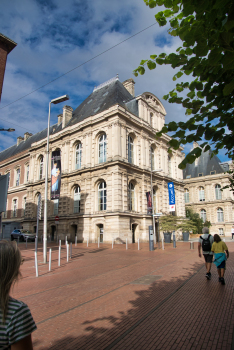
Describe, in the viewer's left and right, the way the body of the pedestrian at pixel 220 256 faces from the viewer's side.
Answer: facing away from the viewer

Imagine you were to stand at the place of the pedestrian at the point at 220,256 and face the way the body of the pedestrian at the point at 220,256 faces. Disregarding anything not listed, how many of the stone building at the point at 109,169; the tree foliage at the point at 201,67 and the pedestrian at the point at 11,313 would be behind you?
2

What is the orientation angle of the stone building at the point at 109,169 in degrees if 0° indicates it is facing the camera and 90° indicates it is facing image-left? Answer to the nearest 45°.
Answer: approximately 315°

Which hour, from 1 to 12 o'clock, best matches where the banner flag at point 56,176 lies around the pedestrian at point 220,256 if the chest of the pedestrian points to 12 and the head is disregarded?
The banner flag is roughly at 10 o'clock from the pedestrian.

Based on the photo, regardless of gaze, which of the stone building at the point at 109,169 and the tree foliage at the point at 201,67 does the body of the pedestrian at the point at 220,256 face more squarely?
the stone building

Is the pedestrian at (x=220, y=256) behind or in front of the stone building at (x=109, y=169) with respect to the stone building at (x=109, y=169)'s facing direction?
in front

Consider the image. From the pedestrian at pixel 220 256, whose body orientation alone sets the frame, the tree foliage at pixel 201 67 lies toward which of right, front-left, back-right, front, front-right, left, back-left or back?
back

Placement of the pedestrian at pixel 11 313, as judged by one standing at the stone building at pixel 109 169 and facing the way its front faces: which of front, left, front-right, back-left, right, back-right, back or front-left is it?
front-right

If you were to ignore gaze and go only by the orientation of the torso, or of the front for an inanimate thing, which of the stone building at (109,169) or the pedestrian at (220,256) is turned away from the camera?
the pedestrian

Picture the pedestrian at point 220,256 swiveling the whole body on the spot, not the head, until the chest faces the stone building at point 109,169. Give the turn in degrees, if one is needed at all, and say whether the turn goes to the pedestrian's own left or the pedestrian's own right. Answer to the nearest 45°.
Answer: approximately 45° to the pedestrian's own left

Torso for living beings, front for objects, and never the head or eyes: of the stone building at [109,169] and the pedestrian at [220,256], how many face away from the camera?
1

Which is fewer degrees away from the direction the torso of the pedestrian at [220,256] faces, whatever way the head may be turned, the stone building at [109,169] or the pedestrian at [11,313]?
the stone building
